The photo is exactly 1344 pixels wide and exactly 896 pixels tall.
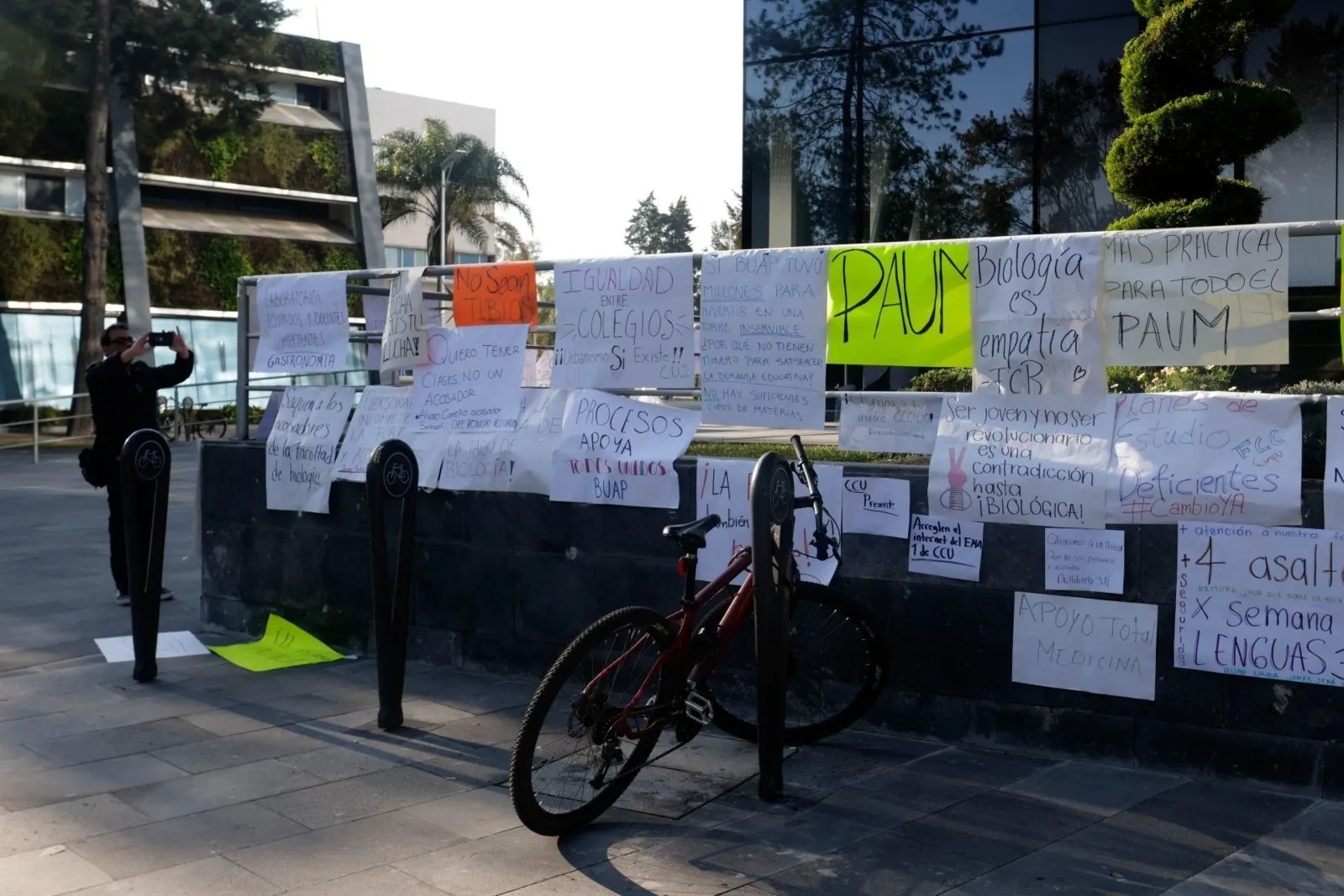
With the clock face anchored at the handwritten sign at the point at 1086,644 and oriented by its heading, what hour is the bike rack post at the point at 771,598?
The bike rack post is roughly at 2 o'clock from the handwritten sign.

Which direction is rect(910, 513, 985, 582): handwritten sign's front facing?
toward the camera

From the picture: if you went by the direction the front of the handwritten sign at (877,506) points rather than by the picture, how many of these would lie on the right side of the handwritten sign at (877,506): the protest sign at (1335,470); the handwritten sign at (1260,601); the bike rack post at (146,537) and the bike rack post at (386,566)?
2

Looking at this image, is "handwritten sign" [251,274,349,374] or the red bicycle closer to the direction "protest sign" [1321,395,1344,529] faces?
the red bicycle

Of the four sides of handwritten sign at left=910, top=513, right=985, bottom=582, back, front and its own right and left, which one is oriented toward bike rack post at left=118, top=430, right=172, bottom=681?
right

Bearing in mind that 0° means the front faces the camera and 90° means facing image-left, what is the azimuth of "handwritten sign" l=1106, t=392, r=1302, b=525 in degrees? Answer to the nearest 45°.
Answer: approximately 0°

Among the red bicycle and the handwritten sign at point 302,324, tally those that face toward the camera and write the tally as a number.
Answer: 1

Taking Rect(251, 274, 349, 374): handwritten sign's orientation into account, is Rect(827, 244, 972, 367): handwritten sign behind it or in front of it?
in front

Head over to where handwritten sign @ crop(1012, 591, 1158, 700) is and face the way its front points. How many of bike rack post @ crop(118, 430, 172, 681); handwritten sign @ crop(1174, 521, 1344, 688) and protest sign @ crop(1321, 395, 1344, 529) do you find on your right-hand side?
1

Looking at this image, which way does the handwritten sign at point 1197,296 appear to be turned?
toward the camera

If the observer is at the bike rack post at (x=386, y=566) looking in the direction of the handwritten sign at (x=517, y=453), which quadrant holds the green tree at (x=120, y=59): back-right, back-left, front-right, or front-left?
front-left

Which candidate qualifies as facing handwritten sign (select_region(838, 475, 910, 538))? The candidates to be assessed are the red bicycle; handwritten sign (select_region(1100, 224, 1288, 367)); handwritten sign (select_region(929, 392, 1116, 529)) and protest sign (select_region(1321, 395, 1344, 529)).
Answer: the red bicycle

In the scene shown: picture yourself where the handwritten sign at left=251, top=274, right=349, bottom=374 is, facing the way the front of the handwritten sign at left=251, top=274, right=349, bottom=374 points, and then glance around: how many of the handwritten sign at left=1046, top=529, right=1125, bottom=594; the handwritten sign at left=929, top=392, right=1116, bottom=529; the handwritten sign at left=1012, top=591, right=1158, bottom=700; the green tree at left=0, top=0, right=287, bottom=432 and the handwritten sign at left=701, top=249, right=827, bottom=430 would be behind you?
1

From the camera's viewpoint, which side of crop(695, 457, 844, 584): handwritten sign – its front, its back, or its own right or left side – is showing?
front
